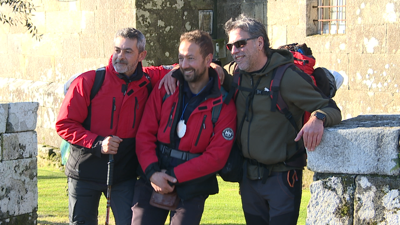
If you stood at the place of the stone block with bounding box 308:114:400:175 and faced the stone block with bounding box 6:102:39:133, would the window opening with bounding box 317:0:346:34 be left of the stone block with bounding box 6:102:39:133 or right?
right

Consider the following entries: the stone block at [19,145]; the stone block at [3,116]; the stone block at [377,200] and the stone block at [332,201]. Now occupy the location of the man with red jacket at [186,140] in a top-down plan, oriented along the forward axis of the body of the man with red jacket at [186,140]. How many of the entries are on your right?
2

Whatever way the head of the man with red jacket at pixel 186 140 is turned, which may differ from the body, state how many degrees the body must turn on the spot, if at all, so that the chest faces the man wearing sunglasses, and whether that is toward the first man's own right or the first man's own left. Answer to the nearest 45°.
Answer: approximately 135° to the first man's own left

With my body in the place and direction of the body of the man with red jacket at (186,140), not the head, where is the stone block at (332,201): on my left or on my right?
on my left

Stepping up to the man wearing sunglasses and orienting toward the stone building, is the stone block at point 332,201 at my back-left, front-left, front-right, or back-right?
back-right

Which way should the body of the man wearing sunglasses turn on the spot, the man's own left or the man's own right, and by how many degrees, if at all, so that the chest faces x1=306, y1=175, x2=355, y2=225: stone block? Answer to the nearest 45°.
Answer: approximately 90° to the man's own left

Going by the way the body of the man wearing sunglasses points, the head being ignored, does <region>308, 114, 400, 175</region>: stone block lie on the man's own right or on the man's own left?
on the man's own left

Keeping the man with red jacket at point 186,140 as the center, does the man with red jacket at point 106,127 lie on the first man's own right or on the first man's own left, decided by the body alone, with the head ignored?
on the first man's own right

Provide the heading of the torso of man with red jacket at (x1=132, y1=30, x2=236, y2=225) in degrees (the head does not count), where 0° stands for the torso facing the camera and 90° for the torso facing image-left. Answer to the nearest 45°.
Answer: approximately 45°

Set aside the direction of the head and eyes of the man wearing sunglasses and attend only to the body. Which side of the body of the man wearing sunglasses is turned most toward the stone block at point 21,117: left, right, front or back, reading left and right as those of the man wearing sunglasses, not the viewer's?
right

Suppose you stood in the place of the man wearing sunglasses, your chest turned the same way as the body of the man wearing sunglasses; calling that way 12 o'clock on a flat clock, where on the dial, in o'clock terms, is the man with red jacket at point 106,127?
The man with red jacket is roughly at 2 o'clock from the man wearing sunglasses.

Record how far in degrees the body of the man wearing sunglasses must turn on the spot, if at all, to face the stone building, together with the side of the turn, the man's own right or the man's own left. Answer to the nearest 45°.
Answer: approximately 135° to the man's own right

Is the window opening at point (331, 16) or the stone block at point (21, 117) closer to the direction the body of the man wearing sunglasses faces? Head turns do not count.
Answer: the stone block
